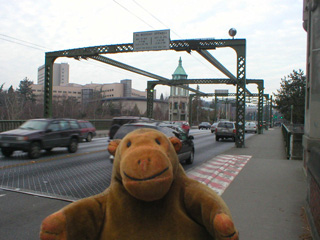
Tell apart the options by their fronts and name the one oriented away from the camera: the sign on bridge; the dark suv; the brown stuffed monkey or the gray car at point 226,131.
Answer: the gray car

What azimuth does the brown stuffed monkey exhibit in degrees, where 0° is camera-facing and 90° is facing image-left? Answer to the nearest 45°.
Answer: approximately 0°

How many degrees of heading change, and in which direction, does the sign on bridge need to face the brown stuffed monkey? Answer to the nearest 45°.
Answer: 0° — it already faces it

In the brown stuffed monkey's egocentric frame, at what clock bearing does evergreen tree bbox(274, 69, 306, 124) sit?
The evergreen tree is roughly at 7 o'clock from the brown stuffed monkey.

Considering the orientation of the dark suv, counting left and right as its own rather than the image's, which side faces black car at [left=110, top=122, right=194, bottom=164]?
left

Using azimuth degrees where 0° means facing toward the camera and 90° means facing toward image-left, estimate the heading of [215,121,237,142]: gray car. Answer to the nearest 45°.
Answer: approximately 180°

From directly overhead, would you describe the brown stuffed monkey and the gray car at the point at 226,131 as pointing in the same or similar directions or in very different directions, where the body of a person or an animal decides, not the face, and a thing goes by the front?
very different directions

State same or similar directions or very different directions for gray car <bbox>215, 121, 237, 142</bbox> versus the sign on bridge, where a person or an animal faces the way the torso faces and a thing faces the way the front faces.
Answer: very different directions

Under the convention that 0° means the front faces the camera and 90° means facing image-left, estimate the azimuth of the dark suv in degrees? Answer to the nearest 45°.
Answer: approximately 45°

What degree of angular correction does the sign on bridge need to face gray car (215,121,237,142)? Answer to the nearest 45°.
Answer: approximately 135° to its left

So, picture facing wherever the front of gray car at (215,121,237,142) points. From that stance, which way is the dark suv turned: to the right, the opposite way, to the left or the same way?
the opposite way
